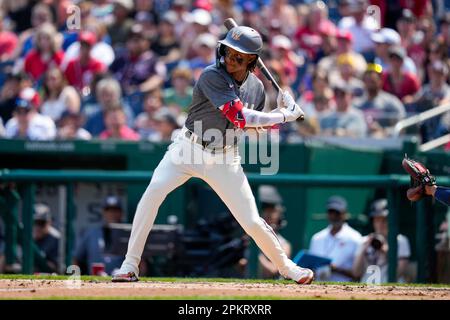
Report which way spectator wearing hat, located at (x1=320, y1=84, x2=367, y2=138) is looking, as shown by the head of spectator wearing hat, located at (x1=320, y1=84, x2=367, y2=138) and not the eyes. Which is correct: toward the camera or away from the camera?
toward the camera

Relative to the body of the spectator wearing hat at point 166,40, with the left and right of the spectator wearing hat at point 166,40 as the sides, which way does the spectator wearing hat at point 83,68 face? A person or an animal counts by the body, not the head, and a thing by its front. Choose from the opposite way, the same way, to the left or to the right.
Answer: the same way

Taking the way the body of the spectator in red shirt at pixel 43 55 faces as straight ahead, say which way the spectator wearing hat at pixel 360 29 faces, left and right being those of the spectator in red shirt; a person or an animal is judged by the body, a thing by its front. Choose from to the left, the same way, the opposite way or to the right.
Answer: the same way

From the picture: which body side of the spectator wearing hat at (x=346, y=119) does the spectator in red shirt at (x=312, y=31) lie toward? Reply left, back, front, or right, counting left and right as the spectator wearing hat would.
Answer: back

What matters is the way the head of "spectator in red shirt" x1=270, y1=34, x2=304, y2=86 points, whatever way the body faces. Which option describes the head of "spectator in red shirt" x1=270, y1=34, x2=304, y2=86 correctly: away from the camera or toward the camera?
toward the camera

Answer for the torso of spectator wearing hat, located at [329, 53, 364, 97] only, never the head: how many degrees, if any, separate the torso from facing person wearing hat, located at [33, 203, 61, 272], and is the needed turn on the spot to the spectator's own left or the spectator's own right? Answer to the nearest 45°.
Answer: approximately 45° to the spectator's own right

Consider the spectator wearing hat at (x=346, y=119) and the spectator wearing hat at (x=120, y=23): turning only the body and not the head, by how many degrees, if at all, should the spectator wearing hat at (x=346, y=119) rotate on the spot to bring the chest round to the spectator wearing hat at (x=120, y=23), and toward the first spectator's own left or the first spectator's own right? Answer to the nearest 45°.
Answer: approximately 135° to the first spectator's own right

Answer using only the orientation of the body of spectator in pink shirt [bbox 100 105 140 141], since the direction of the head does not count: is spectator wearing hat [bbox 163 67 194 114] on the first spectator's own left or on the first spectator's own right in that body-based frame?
on the first spectator's own left

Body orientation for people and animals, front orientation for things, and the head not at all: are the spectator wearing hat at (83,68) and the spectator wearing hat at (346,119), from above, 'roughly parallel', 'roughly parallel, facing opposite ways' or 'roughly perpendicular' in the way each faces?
roughly parallel

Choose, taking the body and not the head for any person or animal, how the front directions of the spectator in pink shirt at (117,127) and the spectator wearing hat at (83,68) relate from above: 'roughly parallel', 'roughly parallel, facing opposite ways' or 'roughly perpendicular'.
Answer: roughly parallel

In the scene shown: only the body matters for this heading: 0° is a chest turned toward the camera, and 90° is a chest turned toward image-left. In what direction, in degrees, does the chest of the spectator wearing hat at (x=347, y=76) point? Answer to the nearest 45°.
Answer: approximately 0°

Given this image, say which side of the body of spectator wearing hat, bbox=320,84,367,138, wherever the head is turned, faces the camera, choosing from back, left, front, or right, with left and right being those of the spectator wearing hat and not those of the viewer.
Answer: front

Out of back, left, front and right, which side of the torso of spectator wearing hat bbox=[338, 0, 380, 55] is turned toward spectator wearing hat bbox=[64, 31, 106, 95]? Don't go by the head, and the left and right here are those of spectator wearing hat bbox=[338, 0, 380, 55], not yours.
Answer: right

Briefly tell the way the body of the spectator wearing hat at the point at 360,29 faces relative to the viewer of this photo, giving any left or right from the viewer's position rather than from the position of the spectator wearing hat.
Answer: facing the viewer

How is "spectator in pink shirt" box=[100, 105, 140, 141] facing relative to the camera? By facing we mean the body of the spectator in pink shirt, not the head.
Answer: toward the camera

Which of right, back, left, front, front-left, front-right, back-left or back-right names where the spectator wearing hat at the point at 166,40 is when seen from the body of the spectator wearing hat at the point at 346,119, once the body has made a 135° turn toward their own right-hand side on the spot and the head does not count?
front
